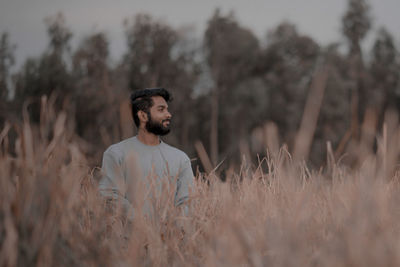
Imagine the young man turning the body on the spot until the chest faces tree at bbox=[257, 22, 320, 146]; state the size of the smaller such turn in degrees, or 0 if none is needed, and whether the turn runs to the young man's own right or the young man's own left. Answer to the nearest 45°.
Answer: approximately 135° to the young man's own left

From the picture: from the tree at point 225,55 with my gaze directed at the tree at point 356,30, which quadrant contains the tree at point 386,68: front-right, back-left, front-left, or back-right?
front-left

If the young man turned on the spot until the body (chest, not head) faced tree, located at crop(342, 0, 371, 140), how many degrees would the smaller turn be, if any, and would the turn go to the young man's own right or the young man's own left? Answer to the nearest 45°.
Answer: approximately 90° to the young man's own left

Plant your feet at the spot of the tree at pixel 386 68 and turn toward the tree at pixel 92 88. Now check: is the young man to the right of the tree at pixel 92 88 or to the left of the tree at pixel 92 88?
left

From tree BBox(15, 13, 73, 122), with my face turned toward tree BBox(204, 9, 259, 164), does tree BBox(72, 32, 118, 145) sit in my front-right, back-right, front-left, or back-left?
front-right

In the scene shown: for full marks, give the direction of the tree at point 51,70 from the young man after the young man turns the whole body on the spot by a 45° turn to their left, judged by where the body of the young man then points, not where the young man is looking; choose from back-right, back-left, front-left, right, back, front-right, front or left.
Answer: left

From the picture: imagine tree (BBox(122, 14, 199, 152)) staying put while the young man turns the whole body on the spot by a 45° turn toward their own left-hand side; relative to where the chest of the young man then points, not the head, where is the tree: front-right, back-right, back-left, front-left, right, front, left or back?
left

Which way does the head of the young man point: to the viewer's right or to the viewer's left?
to the viewer's right
